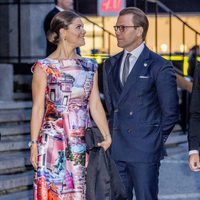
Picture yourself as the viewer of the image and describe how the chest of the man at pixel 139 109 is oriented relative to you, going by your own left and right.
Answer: facing the viewer and to the left of the viewer

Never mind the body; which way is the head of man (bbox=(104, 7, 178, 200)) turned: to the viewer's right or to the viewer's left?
to the viewer's left

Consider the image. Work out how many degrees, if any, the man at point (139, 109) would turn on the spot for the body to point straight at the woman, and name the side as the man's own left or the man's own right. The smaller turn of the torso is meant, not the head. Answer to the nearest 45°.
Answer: approximately 45° to the man's own right

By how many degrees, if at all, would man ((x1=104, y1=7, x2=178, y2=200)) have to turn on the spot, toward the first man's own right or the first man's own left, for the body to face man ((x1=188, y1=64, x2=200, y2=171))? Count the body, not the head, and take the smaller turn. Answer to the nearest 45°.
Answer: approximately 90° to the first man's own left

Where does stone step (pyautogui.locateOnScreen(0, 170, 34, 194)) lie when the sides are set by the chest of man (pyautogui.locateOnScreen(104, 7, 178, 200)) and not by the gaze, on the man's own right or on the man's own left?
on the man's own right

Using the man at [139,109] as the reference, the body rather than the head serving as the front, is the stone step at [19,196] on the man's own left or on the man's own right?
on the man's own right

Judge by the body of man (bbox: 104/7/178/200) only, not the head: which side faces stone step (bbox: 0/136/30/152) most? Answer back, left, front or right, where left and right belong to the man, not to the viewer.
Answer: right
